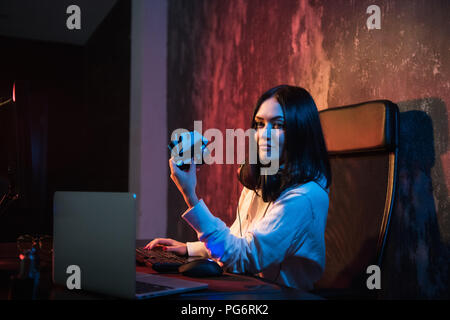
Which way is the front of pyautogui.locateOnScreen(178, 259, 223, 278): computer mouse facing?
to the viewer's left

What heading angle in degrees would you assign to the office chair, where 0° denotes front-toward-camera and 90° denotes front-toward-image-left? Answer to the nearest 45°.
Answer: approximately 45°

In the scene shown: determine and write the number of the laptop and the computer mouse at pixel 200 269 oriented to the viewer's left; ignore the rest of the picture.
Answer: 1

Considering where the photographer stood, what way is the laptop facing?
facing away from the viewer and to the right of the viewer
